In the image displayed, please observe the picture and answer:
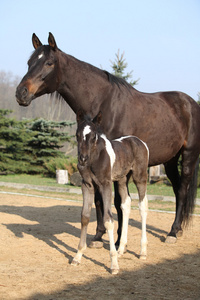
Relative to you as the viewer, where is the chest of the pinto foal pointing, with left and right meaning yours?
facing the viewer and to the left of the viewer

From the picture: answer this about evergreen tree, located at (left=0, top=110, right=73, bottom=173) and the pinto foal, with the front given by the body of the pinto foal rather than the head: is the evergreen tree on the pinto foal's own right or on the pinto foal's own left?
on the pinto foal's own right

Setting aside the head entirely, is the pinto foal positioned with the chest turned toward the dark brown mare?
no
